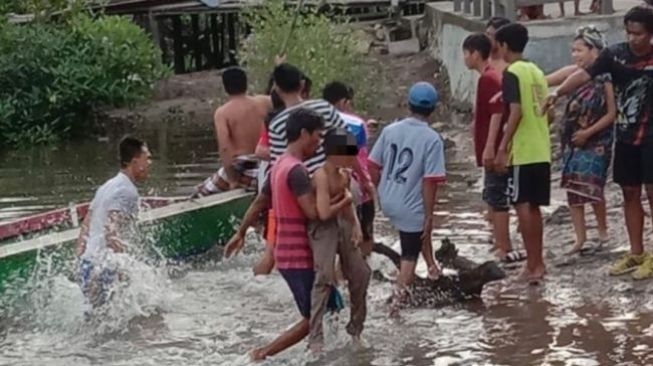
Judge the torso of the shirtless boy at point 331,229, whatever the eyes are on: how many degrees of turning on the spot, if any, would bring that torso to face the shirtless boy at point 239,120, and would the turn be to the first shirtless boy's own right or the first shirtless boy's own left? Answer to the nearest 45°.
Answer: approximately 135° to the first shirtless boy's own left

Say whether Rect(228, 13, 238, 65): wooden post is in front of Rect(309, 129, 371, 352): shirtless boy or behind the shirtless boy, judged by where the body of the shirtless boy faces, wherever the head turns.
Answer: behind

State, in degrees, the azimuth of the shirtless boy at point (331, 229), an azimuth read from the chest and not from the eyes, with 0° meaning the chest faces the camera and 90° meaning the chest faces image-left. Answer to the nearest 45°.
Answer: approximately 315°

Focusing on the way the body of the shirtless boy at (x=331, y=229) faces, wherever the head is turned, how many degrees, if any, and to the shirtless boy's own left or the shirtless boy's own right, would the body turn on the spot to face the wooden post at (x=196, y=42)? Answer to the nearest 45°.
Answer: approximately 135° to the shirtless boy's own left

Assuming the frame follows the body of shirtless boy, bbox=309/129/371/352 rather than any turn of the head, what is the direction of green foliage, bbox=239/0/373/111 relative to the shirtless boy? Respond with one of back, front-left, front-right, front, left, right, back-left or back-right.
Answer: back-left

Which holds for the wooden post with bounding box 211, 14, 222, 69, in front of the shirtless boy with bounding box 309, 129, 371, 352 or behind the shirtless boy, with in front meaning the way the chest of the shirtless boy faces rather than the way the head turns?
behind

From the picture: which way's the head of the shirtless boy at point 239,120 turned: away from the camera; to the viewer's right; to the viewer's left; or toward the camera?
away from the camera

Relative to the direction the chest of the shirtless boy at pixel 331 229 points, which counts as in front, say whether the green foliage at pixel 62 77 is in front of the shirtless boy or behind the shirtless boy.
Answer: behind

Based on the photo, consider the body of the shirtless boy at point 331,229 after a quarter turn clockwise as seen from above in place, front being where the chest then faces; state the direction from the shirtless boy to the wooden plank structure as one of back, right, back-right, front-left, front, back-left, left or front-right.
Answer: back-right
